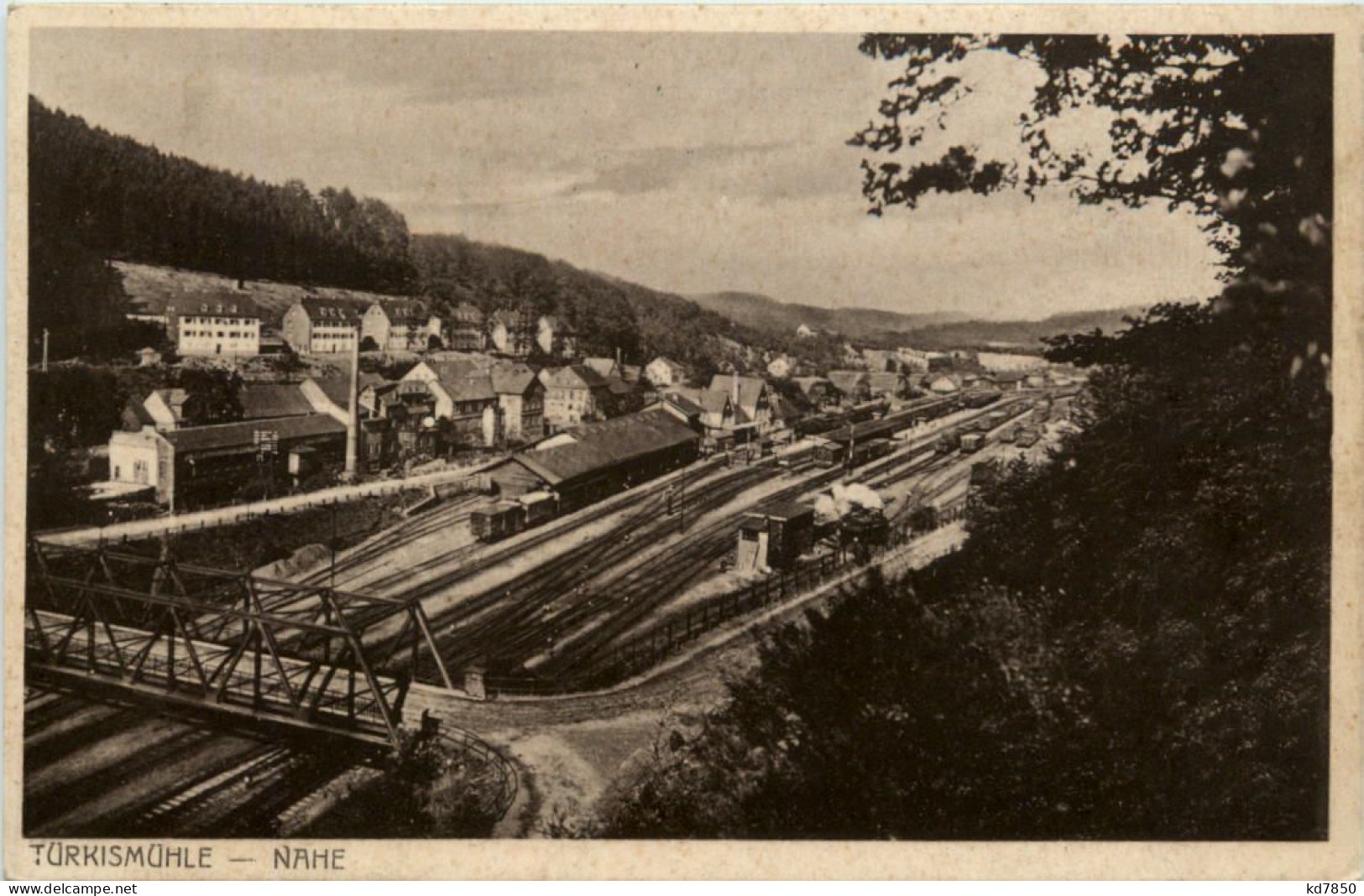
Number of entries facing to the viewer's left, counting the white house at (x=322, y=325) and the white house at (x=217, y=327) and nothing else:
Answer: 0

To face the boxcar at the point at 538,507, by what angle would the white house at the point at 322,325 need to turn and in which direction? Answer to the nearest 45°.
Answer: approximately 45° to its left

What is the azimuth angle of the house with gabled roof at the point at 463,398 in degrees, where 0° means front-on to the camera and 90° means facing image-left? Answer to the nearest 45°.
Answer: approximately 315°

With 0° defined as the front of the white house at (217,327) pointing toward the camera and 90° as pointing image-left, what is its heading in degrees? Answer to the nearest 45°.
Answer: approximately 0°

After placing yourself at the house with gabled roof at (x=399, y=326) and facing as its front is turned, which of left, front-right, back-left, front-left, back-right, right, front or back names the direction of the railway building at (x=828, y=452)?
front-left

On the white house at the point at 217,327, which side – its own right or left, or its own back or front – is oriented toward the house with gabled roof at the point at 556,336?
left

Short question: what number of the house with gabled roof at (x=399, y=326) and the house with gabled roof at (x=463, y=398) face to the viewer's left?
0

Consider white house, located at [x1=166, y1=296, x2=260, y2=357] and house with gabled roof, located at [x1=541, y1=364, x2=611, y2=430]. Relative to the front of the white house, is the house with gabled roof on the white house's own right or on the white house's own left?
on the white house's own left

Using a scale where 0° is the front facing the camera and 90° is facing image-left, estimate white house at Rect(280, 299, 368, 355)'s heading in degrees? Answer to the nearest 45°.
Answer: approximately 315°
